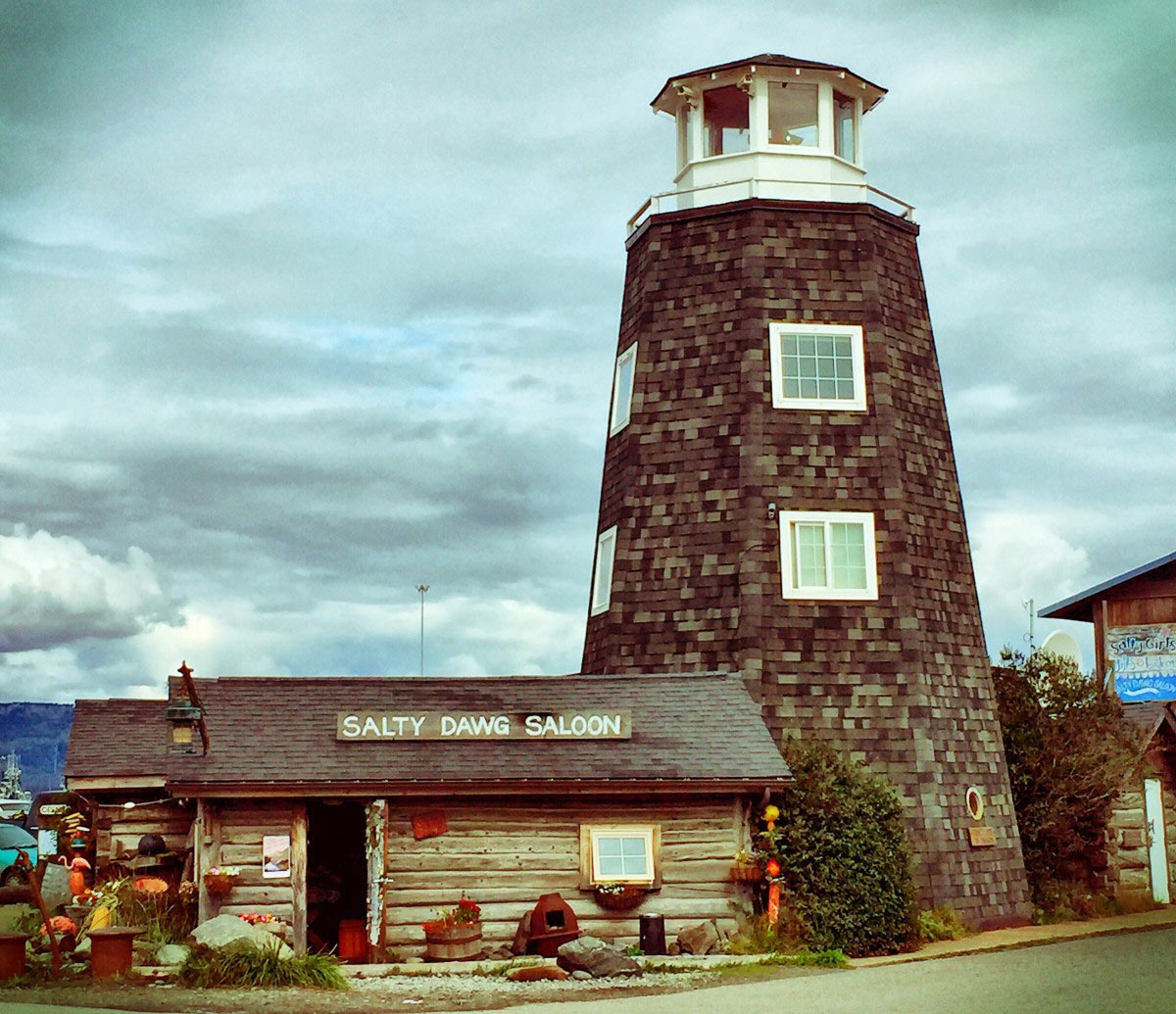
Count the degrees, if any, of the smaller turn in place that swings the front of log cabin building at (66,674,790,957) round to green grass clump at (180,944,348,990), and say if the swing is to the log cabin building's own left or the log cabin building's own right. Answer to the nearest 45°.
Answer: approximately 45° to the log cabin building's own right

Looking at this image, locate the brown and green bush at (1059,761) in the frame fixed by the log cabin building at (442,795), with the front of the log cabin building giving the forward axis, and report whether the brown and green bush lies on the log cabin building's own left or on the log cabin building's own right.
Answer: on the log cabin building's own left

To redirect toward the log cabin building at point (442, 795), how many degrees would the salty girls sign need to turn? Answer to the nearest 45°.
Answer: approximately 45° to its right

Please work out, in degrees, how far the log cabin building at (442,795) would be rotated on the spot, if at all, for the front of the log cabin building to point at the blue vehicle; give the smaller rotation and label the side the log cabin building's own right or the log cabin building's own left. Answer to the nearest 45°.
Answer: approximately 135° to the log cabin building's own right

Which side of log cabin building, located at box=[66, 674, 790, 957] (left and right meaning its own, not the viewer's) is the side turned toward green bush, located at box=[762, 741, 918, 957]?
left

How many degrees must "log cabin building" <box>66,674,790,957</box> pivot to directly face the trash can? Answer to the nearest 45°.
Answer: approximately 90° to its left

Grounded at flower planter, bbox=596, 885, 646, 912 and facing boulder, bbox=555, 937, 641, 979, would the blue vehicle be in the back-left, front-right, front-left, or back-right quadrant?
back-right

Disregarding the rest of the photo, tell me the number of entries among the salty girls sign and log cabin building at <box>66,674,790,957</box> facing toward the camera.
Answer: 2

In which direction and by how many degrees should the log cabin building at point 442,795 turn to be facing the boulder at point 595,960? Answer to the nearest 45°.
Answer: approximately 45° to its left

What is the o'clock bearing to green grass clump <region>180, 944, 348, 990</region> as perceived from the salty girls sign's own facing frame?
The green grass clump is roughly at 1 o'clock from the salty girls sign.

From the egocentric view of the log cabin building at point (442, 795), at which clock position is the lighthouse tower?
The lighthouse tower is roughly at 8 o'clock from the log cabin building.

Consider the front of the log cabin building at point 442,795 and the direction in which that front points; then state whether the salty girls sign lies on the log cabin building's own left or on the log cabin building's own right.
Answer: on the log cabin building's own left

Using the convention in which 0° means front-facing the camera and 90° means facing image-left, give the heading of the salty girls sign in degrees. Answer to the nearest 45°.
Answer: approximately 0°

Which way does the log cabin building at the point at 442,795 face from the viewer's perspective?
toward the camera
